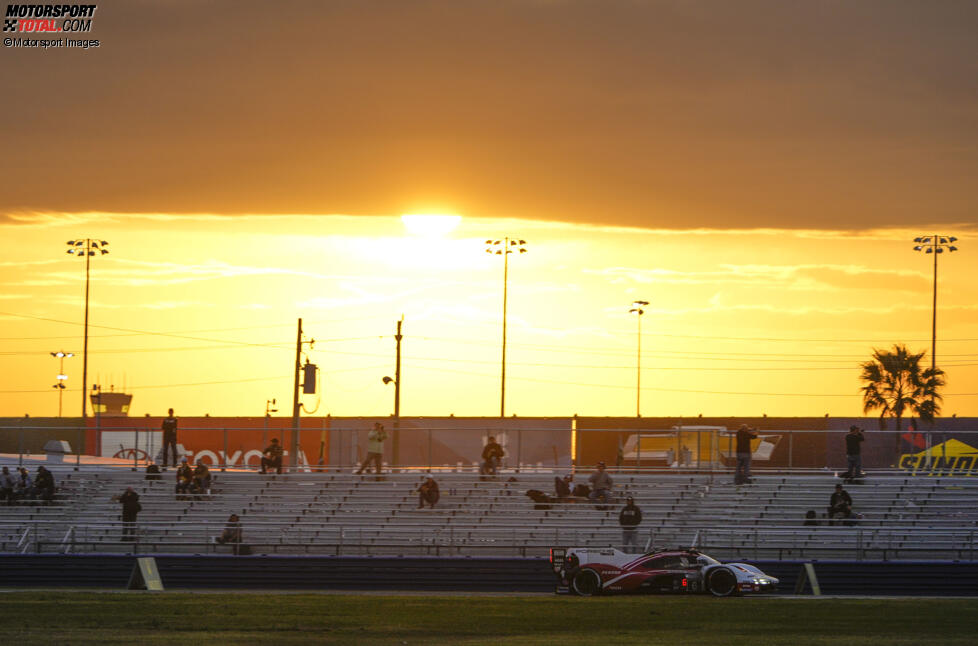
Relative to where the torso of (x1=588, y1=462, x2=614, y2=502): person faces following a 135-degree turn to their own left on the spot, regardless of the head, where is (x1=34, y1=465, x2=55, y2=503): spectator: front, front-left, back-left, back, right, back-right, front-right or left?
back-left

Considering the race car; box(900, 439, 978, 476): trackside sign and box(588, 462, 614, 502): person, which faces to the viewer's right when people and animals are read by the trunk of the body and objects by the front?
the race car

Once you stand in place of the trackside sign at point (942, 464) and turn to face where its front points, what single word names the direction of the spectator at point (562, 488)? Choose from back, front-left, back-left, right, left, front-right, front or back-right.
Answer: front-right

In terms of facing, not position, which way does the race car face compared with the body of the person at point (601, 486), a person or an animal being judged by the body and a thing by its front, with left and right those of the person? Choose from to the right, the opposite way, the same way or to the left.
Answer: to the left

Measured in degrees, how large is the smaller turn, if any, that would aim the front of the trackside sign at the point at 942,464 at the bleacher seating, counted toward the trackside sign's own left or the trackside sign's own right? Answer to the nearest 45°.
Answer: approximately 45° to the trackside sign's own right

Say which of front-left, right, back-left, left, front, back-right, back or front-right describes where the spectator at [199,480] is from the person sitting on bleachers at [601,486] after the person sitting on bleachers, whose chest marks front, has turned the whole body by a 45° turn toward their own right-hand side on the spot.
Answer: front-right

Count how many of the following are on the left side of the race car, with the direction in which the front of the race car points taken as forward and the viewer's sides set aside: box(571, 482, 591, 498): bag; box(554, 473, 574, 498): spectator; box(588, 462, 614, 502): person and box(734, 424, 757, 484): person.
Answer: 4

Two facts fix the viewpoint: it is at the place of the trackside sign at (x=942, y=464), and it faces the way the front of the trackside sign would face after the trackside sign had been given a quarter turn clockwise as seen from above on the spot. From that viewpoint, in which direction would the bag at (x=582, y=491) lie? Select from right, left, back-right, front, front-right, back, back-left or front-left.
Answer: front-left

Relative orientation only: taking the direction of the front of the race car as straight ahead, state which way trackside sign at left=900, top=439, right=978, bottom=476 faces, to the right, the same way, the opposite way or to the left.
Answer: to the right

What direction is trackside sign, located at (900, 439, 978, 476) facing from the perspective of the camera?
toward the camera

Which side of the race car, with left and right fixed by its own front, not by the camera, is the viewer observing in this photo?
right

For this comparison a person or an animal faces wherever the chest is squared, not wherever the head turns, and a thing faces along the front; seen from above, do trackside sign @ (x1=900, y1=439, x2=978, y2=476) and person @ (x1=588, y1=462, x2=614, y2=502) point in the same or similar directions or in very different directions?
same or similar directions

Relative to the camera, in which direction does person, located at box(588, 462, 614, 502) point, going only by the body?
toward the camera

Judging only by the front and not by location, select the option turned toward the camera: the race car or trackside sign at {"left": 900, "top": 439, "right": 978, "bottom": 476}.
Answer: the trackside sign
